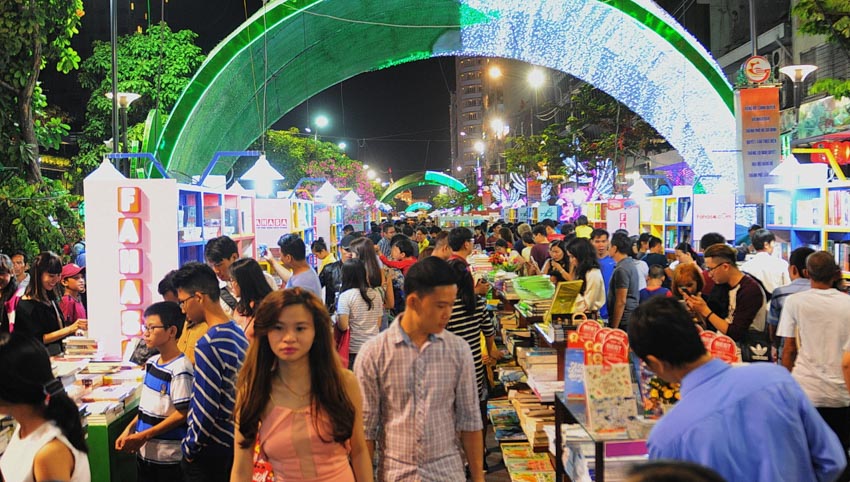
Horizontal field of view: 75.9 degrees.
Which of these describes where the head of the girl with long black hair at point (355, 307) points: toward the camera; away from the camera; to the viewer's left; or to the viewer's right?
away from the camera

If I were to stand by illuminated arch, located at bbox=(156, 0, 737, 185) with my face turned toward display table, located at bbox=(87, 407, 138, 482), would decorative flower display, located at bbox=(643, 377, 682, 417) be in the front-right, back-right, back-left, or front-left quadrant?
front-left

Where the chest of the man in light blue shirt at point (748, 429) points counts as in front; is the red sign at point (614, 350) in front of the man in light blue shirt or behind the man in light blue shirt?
in front

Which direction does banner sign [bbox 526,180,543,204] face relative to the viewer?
toward the camera

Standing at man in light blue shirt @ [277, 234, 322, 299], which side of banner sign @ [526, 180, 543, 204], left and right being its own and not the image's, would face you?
front

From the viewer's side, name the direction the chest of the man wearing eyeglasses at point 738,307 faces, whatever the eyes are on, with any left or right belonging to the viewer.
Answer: facing to the left of the viewer

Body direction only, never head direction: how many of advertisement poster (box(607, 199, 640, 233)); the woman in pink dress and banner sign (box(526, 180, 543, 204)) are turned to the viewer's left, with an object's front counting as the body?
0

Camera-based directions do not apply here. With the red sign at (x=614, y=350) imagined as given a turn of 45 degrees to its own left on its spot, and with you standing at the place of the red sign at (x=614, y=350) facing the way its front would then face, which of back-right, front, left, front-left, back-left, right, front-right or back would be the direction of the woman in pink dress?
right

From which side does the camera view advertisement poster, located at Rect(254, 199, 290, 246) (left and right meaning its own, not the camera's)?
front

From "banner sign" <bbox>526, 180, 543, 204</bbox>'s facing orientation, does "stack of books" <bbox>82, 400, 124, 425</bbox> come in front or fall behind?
in front

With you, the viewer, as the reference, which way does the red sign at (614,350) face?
facing the viewer

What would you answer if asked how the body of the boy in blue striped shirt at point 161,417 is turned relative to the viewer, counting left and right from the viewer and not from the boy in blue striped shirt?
facing the viewer and to the left of the viewer

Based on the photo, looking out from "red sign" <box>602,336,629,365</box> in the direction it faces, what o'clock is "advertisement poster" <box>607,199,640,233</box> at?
The advertisement poster is roughly at 6 o'clock from the red sign.

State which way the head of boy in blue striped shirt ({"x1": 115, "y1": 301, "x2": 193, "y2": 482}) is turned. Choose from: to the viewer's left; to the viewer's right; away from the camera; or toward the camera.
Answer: to the viewer's left

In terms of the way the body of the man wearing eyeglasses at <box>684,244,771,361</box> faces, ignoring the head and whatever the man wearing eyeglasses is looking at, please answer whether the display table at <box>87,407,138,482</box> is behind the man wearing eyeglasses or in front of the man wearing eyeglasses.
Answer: in front

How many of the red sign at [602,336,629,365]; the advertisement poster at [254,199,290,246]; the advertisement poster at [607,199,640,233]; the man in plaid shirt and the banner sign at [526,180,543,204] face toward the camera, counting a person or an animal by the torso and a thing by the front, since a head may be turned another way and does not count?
5

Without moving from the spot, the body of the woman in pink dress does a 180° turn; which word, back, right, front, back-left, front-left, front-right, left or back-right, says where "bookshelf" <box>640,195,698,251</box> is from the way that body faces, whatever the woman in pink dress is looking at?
front-right
